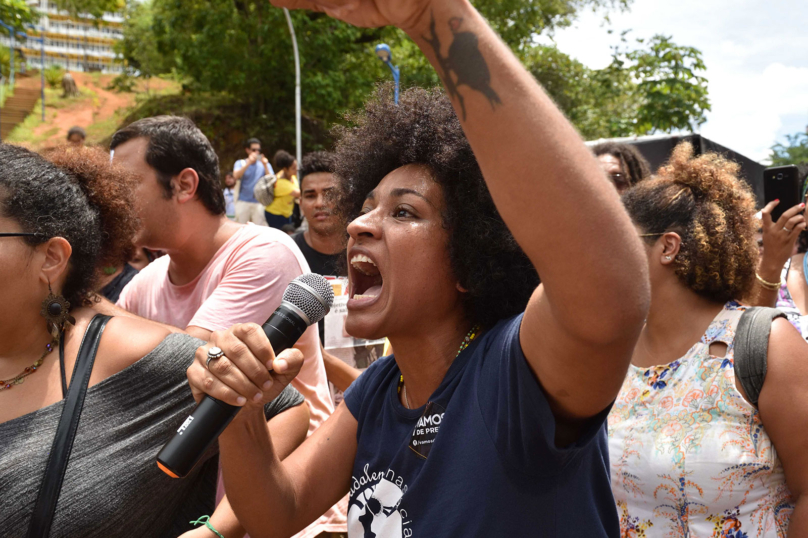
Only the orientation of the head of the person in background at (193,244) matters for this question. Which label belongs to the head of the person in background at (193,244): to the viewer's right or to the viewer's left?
to the viewer's left

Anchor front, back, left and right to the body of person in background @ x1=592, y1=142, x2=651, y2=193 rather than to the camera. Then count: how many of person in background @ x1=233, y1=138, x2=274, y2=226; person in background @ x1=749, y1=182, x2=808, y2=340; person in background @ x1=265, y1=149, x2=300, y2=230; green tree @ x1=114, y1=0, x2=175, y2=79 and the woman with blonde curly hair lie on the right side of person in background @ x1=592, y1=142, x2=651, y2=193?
3

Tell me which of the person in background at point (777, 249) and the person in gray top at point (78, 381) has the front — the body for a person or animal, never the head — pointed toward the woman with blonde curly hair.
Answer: the person in background at point (777, 249)

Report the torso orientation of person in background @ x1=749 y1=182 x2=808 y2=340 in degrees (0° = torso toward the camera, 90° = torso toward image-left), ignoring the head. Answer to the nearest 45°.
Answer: approximately 0°

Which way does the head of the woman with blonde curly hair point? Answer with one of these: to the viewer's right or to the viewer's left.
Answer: to the viewer's left

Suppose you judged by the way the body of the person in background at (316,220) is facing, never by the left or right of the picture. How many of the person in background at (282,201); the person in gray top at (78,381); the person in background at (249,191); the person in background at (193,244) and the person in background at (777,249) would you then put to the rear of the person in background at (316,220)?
2

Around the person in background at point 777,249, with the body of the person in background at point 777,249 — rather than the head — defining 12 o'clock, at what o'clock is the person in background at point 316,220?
the person in background at point 316,220 is roughly at 3 o'clock from the person in background at point 777,249.

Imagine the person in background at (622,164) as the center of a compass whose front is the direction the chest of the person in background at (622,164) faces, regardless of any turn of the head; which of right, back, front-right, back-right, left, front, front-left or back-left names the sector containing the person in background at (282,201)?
right

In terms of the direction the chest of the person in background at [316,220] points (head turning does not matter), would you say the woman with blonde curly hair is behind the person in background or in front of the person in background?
in front
